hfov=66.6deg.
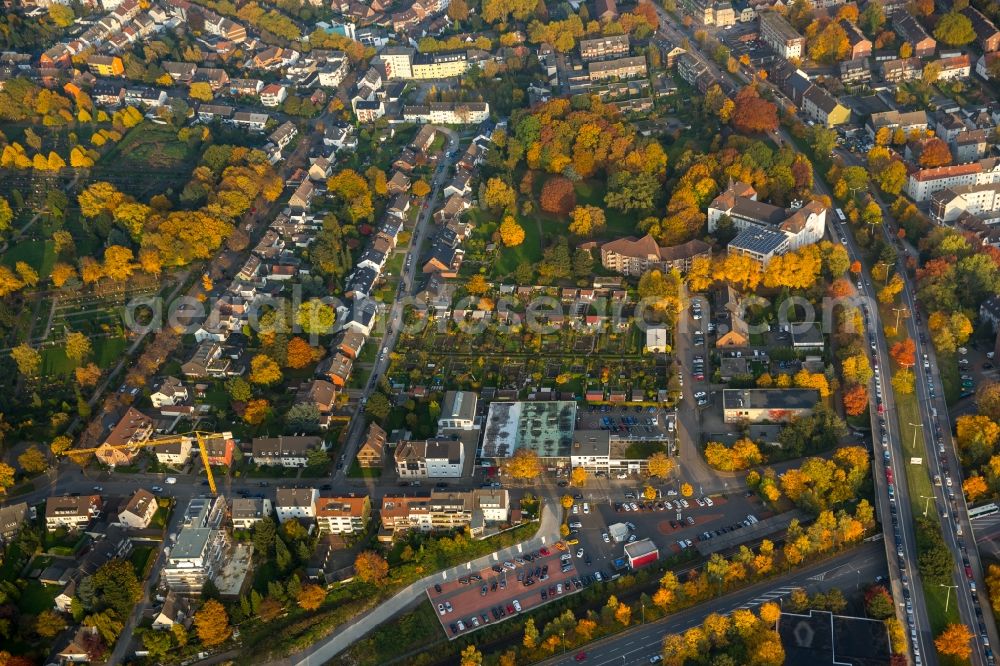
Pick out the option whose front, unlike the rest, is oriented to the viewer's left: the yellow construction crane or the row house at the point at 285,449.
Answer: the yellow construction crane

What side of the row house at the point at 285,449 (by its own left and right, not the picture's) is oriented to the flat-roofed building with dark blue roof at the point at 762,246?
left

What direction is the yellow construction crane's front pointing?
to the viewer's left

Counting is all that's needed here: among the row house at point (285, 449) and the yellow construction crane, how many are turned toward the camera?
1

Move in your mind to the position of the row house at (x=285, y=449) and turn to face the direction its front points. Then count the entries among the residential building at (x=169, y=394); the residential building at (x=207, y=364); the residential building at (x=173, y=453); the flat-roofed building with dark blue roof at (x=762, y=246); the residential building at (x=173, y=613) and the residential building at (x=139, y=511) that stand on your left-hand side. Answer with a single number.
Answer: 1

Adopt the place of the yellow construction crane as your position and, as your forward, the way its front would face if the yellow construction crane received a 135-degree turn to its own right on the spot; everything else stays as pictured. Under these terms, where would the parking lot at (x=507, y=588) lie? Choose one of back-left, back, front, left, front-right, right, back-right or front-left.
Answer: right

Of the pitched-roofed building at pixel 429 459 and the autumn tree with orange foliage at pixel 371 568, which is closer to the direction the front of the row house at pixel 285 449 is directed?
the autumn tree with orange foliage

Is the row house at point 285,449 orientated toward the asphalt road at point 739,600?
no

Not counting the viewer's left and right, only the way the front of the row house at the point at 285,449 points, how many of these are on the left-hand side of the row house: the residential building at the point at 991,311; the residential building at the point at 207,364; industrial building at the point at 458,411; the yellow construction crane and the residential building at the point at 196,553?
2

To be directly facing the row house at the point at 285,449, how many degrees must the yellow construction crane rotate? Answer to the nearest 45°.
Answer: approximately 135° to its left

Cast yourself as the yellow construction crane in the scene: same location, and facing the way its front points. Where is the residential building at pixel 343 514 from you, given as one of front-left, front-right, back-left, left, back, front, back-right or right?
back-left

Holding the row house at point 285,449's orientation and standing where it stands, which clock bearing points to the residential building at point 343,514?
The residential building is roughly at 11 o'clock from the row house.

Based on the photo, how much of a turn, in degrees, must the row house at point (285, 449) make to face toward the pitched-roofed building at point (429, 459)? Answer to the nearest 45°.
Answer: approximately 90° to its left

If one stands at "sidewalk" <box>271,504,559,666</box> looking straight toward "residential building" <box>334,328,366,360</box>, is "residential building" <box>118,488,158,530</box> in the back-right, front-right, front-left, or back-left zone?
front-left

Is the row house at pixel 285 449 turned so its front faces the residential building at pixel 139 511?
no

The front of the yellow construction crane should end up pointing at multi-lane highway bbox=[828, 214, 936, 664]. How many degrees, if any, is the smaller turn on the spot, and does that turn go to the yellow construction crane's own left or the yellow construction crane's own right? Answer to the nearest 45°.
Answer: approximately 135° to the yellow construction crane's own left

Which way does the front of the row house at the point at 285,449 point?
toward the camera

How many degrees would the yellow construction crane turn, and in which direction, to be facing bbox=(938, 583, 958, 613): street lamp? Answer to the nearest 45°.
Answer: approximately 135° to its left

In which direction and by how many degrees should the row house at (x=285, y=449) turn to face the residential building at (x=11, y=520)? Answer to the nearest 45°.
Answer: approximately 90° to its right
